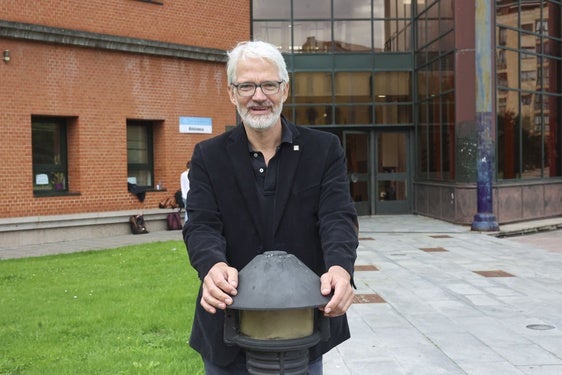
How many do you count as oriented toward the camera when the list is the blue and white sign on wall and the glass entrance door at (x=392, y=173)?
2

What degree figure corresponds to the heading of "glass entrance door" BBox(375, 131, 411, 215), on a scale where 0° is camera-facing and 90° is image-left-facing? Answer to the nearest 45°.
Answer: approximately 0°

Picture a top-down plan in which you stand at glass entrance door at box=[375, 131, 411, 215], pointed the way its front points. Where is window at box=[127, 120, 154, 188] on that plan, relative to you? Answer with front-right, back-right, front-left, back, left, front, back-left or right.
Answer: front-right

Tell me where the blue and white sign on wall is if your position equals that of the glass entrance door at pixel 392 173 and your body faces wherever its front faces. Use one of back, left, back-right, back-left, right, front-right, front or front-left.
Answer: front-right

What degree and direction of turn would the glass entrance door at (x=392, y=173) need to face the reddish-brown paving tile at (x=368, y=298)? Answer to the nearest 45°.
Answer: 0° — it already faces it

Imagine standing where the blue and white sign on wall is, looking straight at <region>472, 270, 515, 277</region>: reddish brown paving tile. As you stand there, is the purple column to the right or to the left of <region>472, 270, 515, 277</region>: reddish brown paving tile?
left

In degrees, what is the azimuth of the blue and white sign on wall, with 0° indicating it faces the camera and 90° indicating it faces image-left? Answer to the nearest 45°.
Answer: approximately 0°

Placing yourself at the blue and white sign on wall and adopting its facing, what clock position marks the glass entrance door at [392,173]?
The glass entrance door is roughly at 8 o'clock from the blue and white sign on wall.

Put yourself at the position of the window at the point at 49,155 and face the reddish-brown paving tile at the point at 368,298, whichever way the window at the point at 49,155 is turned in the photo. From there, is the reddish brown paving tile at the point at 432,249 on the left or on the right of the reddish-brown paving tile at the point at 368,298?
left
